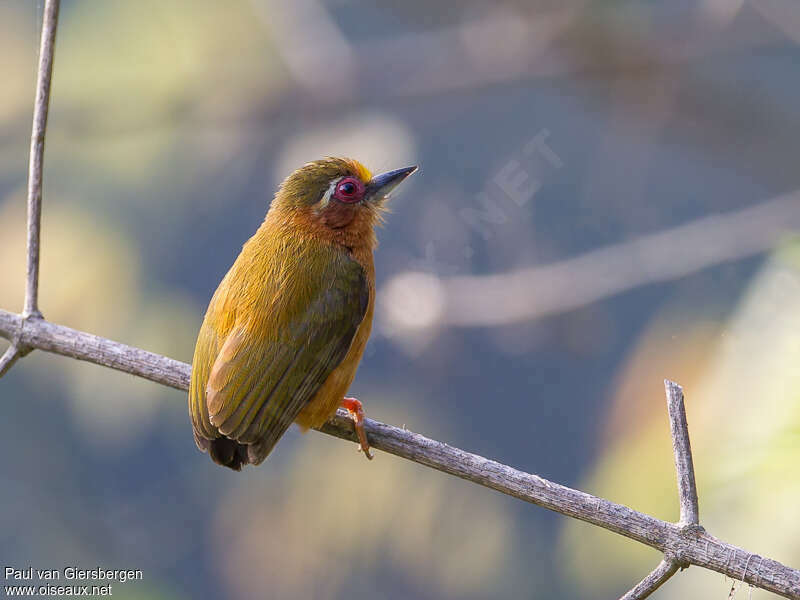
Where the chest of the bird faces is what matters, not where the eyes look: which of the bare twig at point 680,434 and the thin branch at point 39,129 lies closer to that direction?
the bare twig

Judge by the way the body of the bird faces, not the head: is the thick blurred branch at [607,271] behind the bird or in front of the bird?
in front

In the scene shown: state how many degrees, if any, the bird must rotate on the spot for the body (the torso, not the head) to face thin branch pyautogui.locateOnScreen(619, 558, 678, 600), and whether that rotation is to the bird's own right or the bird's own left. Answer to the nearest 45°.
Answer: approximately 90° to the bird's own right

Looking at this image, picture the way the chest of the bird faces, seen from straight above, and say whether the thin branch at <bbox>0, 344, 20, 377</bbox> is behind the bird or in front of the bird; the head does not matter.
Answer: behind

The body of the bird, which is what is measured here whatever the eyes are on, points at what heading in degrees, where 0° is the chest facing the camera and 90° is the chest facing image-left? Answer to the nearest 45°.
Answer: approximately 225°
